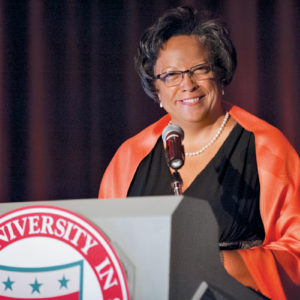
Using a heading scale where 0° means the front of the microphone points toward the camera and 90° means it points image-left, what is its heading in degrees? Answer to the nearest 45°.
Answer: approximately 180°
